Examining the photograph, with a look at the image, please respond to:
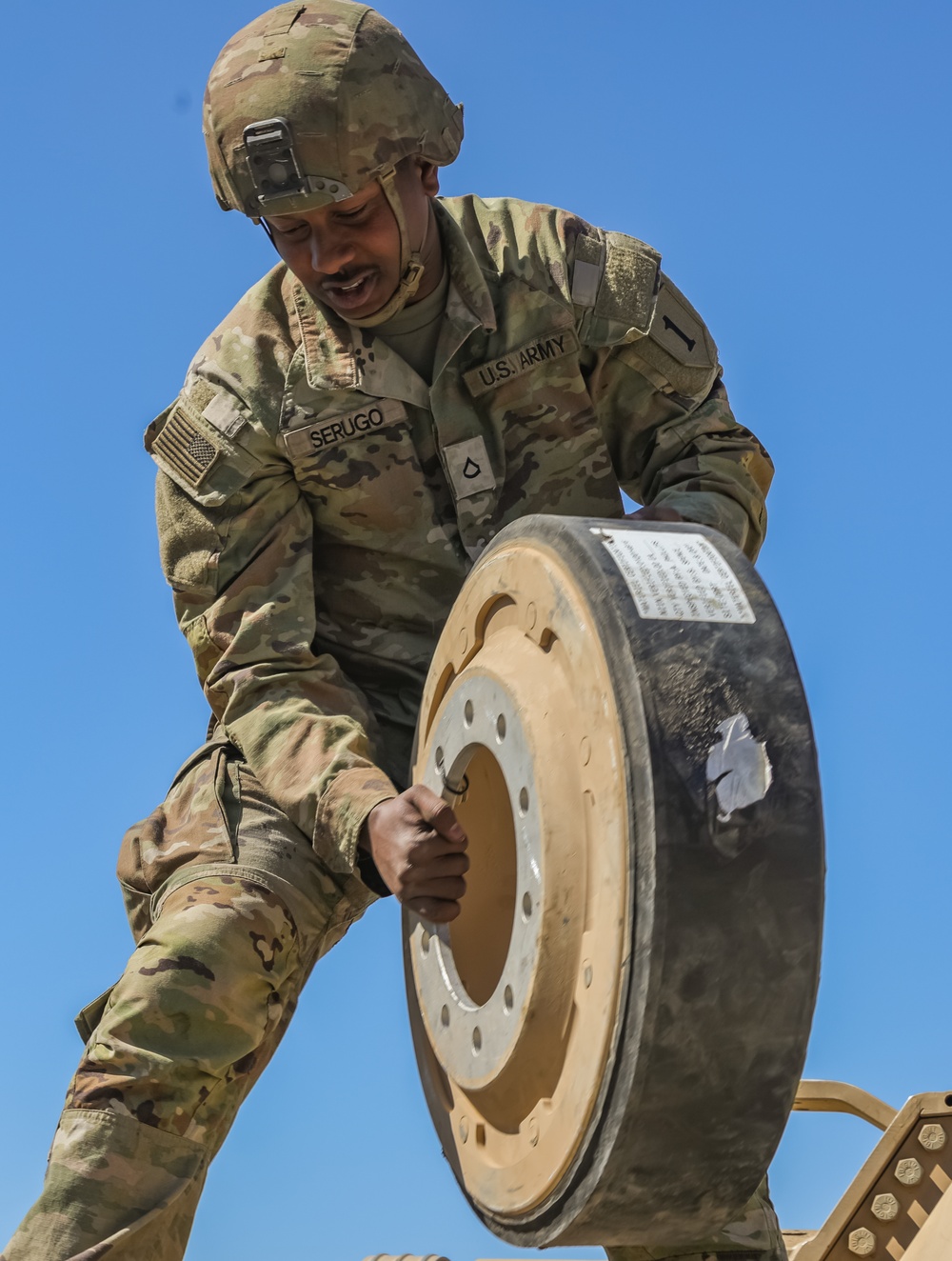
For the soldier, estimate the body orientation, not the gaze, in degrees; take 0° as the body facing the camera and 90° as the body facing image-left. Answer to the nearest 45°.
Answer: approximately 0°
